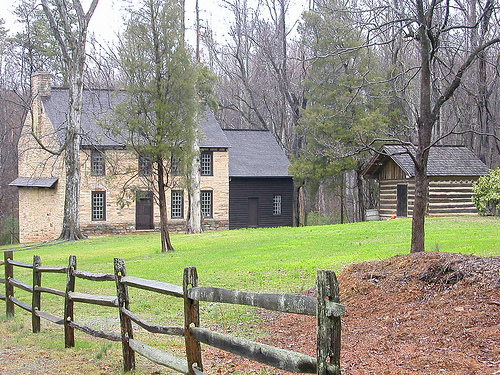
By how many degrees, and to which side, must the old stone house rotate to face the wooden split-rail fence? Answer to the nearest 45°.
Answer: approximately 45° to its right

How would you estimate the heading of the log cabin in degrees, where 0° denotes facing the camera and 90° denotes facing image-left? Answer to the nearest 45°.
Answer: approximately 45°

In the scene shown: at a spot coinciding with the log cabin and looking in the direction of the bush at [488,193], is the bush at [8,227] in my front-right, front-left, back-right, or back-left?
back-right

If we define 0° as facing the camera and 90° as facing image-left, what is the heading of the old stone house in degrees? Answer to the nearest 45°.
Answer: approximately 315°

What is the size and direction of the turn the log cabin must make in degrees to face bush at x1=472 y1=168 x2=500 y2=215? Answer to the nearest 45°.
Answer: approximately 90° to its left

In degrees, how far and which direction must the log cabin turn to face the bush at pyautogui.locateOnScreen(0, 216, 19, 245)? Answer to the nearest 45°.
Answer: approximately 45° to its right
